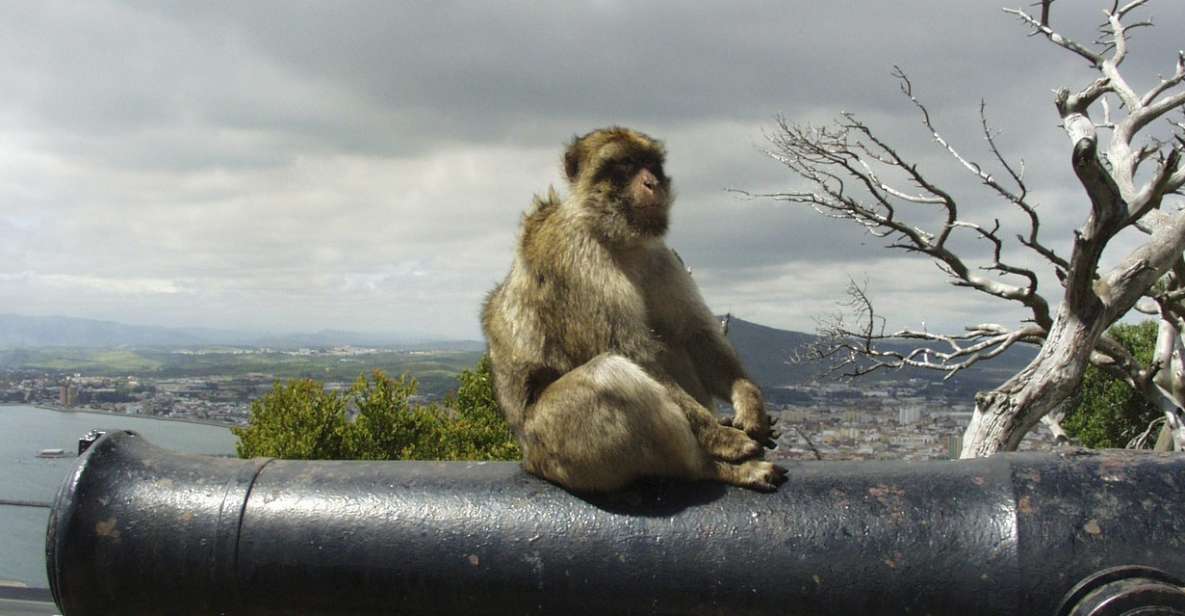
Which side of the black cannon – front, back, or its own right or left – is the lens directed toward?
left
